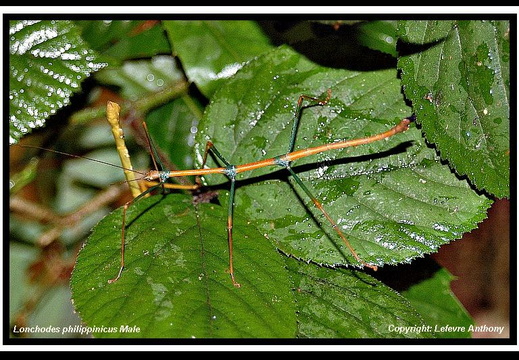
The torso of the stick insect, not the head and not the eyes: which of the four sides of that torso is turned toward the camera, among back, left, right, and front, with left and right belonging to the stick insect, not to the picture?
left

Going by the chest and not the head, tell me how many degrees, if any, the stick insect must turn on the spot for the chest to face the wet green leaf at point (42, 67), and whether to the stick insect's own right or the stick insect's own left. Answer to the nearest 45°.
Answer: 0° — it already faces it

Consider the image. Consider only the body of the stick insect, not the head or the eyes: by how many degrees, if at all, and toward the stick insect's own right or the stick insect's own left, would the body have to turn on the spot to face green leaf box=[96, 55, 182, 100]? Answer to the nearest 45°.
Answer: approximately 45° to the stick insect's own right
